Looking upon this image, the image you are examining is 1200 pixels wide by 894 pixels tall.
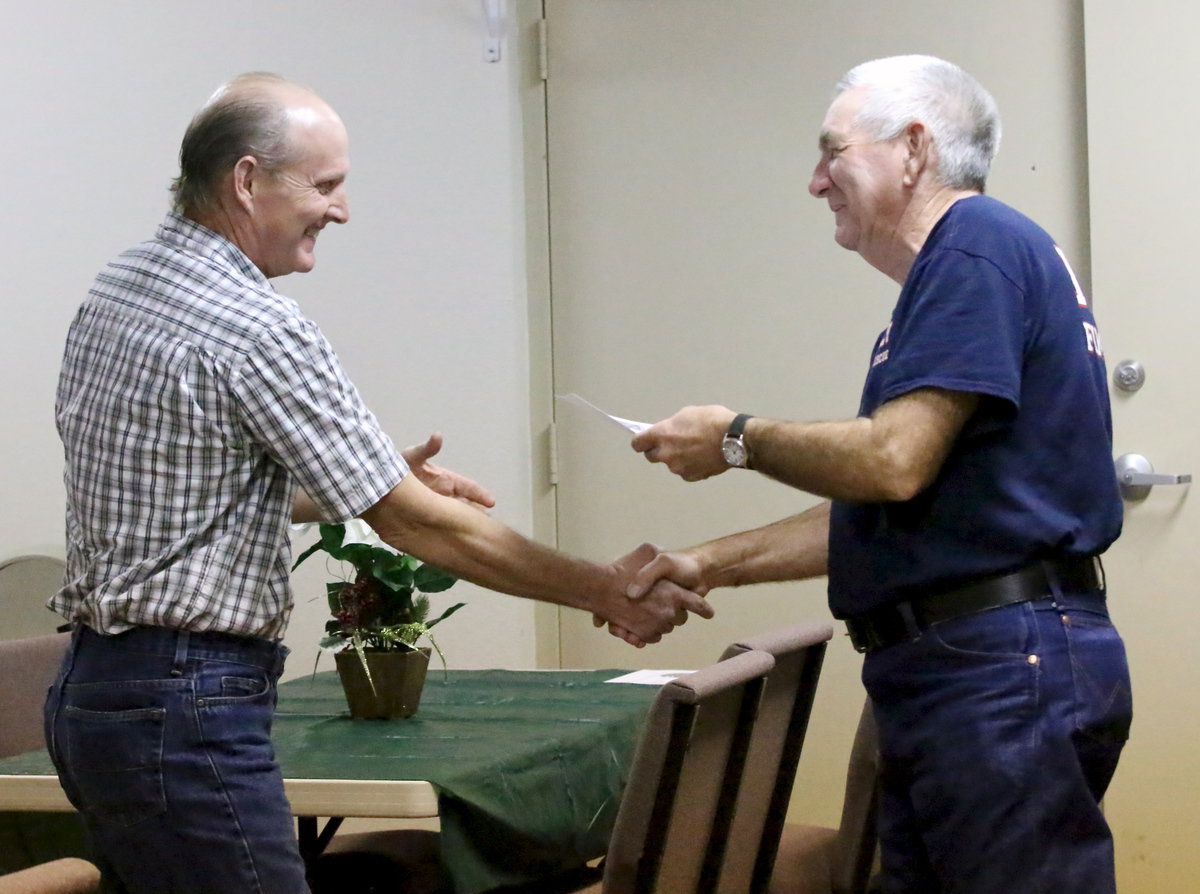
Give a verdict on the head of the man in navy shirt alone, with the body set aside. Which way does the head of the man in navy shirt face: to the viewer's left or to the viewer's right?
to the viewer's left

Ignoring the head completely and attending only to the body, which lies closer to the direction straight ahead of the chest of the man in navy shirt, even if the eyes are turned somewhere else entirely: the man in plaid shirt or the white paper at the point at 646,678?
the man in plaid shirt

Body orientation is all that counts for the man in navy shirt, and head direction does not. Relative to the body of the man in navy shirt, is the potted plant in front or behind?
in front

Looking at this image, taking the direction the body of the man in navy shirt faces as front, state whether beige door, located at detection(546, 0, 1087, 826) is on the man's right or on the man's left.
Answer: on the man's right

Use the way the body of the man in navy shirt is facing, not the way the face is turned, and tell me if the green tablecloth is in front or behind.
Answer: in front

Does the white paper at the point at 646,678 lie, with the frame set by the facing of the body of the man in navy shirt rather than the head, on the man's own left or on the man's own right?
on the man's own right

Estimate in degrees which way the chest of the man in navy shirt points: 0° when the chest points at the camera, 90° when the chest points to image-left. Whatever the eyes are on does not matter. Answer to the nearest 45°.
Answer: approximately 90°

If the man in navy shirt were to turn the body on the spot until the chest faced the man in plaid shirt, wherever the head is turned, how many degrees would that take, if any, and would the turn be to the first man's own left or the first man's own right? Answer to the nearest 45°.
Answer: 0° — they already face them

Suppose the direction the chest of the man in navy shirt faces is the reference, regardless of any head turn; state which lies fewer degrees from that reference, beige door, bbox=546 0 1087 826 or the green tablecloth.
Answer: the green tablecloth

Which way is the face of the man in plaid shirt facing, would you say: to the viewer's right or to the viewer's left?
to the viewer's right
